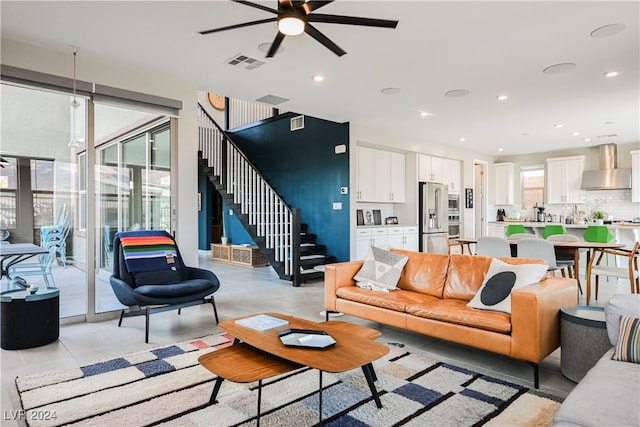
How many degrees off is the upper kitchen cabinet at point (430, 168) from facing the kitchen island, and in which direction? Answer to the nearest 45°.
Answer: approximately 45° to its left

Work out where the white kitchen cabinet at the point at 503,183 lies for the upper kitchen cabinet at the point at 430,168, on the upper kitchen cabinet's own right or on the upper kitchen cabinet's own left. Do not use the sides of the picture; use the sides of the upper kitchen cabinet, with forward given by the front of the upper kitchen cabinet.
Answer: on the upper kitchen cabinet's own left

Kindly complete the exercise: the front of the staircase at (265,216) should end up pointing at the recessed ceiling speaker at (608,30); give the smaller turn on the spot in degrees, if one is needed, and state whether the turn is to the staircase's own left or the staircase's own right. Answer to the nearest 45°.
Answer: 0° — it already faces it

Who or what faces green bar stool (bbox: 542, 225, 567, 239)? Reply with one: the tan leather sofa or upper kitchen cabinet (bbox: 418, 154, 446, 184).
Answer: the upper kitchen cabinet

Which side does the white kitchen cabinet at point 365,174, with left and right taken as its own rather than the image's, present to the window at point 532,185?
left

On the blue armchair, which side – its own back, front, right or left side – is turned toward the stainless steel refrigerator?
left

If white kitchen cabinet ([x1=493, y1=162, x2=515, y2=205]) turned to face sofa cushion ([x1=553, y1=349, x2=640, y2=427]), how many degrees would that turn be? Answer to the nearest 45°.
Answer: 0° — it already faces it

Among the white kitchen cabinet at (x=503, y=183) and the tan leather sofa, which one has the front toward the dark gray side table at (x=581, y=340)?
the white kitchen cabinet
